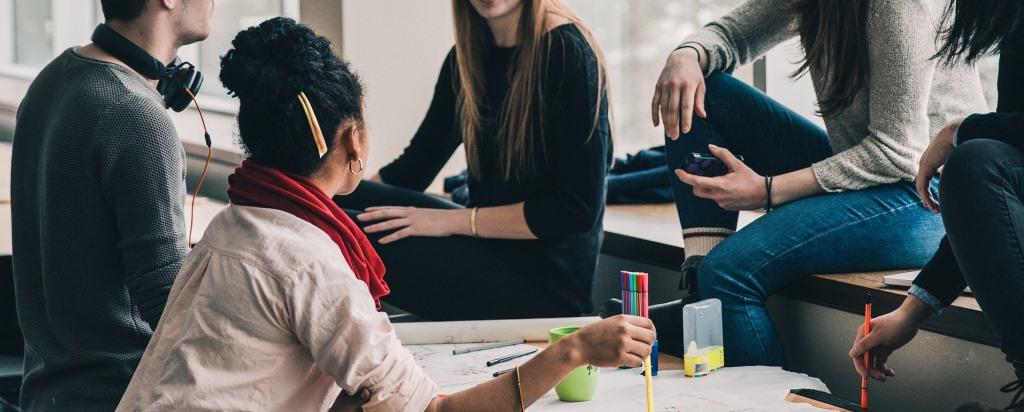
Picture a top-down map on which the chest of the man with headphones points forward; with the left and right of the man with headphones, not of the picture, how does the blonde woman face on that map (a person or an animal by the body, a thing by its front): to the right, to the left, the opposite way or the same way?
the opposite way

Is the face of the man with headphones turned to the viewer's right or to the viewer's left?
to the viewer's right

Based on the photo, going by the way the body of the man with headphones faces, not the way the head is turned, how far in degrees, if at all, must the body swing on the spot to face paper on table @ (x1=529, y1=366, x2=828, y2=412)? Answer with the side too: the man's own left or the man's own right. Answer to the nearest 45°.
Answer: approximately 45° to the man's own right

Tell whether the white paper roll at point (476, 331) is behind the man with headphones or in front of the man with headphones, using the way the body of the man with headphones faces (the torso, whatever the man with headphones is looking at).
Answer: in front

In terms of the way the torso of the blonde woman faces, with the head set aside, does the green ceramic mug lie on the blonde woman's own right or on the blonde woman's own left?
on the blonde woman's own left

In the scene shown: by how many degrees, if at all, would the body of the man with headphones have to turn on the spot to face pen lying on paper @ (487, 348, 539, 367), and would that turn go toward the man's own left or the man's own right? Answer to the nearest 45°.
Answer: approximately 45° to the man's own right

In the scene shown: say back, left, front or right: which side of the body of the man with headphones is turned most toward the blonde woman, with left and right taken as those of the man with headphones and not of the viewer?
front

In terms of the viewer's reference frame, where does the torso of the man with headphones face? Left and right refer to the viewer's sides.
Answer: facing away from the viewer and to the right of the viewer

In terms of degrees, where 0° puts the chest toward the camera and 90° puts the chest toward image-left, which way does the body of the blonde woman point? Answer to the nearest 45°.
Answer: approximately 45°

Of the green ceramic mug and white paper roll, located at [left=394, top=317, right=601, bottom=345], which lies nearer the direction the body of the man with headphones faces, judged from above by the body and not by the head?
the white paper roll

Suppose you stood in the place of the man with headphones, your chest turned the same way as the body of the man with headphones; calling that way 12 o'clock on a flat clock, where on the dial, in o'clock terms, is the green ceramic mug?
The green ceramic mug is roughly at 2 o'clock from the man with headphones.
